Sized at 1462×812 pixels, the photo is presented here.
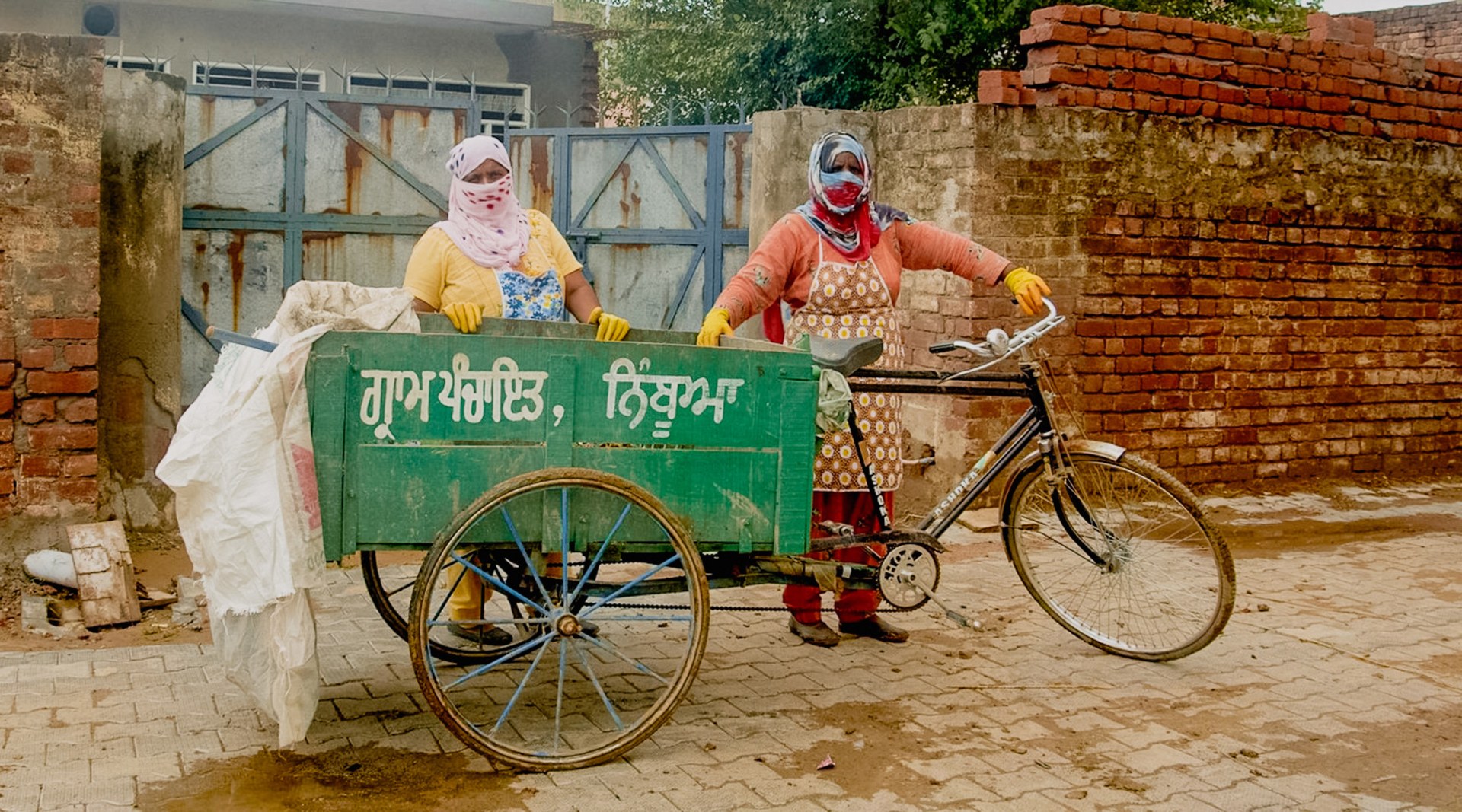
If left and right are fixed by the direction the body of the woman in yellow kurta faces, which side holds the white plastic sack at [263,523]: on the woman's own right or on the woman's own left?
on the woman's own right

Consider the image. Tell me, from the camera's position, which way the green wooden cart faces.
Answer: facing to the right of the viewer

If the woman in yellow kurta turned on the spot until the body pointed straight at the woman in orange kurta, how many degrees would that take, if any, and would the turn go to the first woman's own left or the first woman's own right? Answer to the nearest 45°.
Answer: approximately 45° to the first woman's own left

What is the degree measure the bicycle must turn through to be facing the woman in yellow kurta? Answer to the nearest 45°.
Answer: approximately 180°

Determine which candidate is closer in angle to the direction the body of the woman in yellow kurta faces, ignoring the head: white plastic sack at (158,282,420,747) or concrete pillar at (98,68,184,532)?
the white plastic sack

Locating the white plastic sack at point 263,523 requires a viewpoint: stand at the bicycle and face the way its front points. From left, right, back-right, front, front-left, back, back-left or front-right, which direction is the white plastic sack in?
back-right

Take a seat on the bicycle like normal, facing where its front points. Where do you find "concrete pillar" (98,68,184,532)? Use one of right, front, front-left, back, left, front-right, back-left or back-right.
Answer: back

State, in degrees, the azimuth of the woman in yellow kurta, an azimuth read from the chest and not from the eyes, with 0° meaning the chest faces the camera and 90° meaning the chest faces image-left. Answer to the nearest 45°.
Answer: approximately 315°

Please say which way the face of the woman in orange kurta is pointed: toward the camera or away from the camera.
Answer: toward the camera

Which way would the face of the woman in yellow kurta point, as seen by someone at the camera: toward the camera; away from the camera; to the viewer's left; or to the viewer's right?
toward the camera

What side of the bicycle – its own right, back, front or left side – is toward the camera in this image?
right

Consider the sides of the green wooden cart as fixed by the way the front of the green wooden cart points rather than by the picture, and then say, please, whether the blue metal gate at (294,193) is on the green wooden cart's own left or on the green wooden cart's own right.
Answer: on the green wooden cart's own left

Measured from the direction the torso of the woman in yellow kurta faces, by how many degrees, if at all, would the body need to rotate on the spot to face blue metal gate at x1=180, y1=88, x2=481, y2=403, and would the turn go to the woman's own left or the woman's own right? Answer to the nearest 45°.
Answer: approximately 180°
